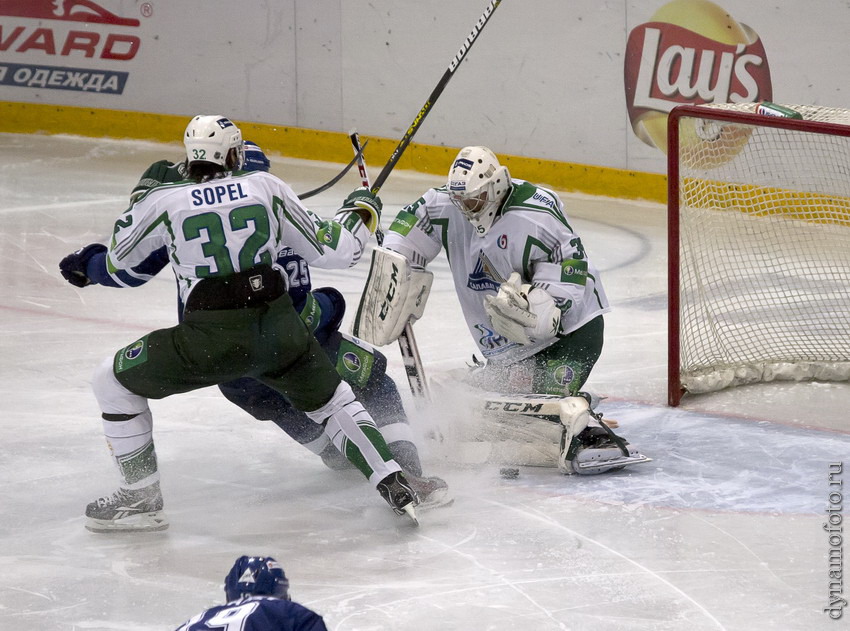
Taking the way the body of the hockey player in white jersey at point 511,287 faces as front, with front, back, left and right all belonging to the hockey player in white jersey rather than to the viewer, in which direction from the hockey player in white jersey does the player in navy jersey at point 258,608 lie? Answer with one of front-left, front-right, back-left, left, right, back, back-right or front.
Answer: front-left

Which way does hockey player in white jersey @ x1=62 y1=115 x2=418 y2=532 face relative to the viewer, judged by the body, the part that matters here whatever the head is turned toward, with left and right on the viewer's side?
facing away from the viewer

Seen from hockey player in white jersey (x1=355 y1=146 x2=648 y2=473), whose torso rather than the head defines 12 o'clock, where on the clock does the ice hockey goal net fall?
The ice hockey goal net is roughly at 6 o'clock from the hockey player in white jersey.

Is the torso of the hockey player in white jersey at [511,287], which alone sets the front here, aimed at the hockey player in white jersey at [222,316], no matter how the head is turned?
yes

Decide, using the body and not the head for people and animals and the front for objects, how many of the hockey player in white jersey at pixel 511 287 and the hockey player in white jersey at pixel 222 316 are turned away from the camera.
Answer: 1

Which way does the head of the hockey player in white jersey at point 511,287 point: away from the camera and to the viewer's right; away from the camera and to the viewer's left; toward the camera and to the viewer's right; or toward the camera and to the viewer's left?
toward the camera and to the viewer's left

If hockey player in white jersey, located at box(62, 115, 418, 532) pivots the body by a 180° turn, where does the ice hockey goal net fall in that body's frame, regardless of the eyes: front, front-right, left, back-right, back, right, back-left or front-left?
back-left

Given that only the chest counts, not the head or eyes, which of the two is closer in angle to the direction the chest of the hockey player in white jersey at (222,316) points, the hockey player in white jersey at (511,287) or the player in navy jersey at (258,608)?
the hockey player in white jersey

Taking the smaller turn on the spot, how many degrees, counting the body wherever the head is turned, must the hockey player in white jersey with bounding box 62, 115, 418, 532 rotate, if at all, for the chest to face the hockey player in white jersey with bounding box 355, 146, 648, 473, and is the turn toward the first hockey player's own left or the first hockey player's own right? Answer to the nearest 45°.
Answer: approximately 45° to the first hockey player's own right

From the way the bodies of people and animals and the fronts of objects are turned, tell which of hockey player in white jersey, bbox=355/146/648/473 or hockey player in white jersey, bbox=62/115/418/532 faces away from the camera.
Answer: hockey player in white jersey, bbox=62/115/418/532
